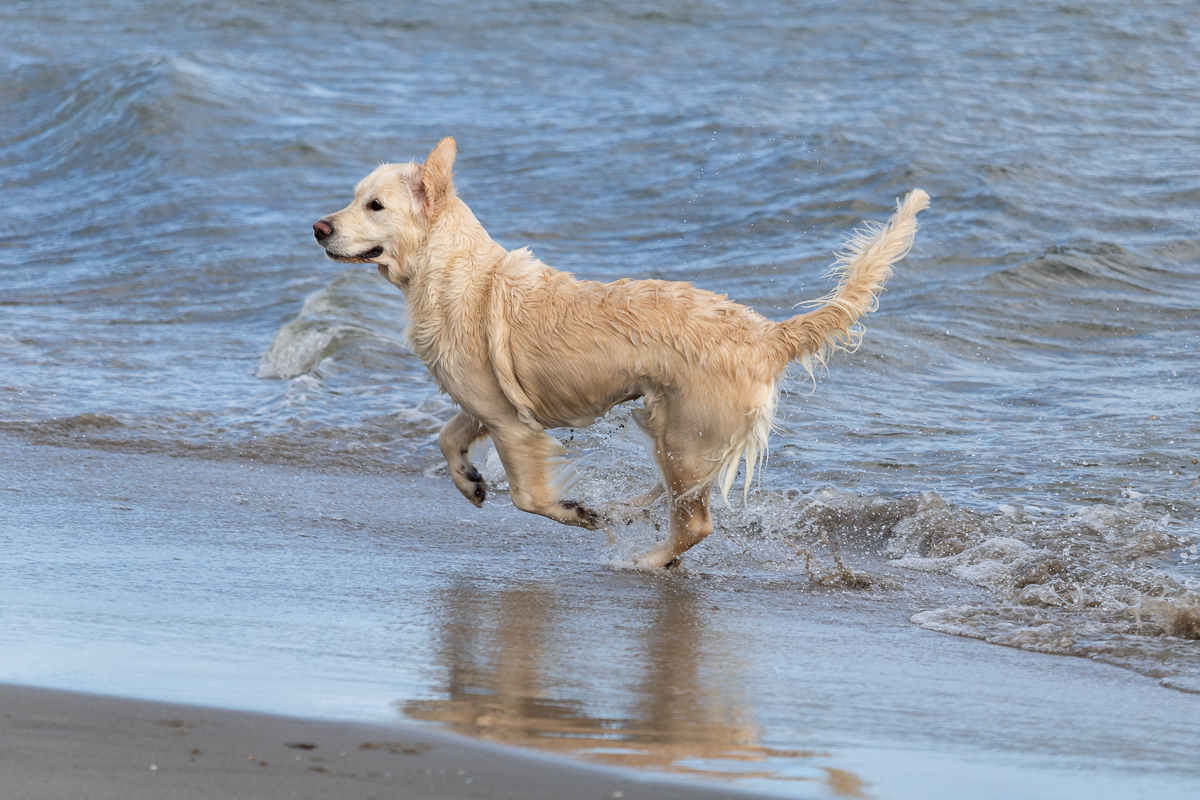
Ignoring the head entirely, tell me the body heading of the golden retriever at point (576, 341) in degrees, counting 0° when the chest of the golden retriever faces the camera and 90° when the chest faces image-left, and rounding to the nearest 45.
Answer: approximately 90°
